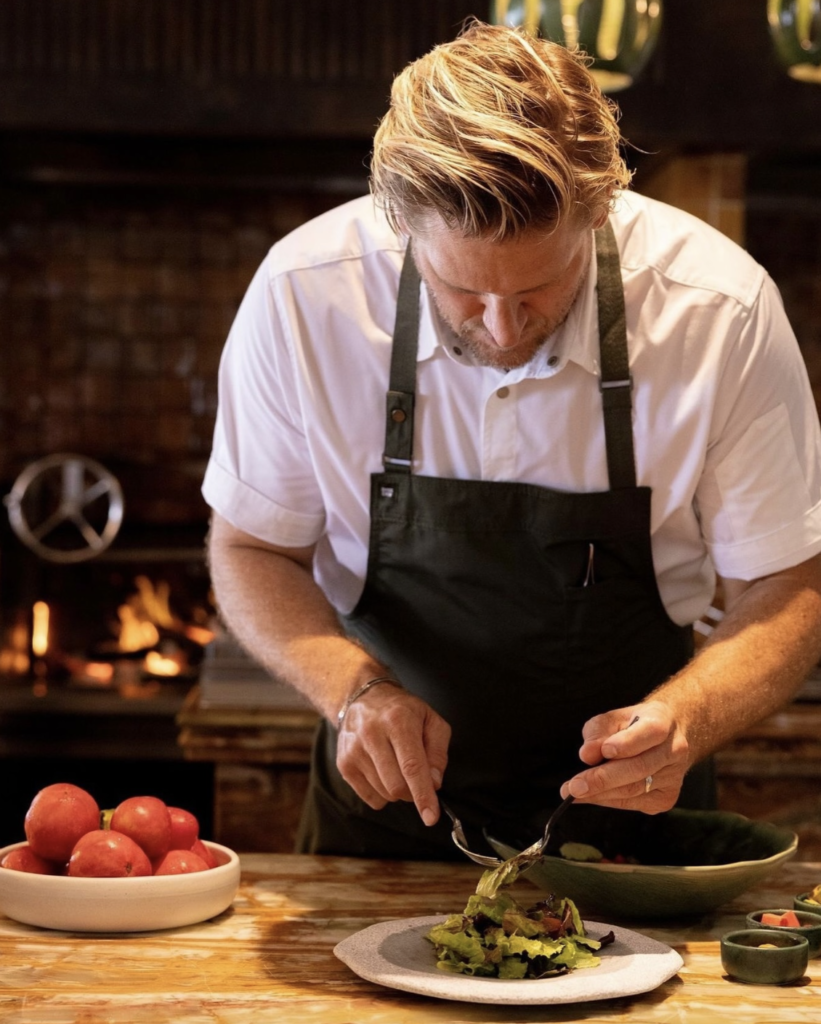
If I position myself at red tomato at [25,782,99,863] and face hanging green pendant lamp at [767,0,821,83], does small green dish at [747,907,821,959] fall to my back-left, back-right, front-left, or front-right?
front-right

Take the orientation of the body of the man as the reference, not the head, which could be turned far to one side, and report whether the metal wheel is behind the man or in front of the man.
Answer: behind

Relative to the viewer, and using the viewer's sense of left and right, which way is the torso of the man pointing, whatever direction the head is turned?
facing the viewer

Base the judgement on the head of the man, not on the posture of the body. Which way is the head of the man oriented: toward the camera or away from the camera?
toward the camera

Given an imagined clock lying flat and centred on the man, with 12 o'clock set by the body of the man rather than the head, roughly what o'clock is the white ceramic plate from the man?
The white ceramic plate is roughly at 12 o'clock from the man.
